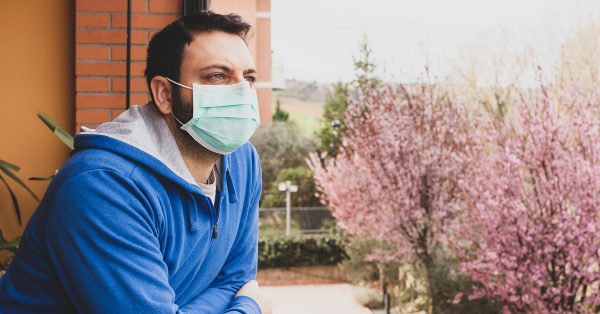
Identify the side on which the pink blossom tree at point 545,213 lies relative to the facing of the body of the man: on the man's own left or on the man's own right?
on the man's own left

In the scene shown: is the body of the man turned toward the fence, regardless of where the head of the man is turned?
no

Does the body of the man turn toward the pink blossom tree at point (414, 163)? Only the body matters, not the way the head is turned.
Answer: no

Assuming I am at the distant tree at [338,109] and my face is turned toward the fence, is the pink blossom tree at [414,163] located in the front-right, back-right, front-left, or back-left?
front-left

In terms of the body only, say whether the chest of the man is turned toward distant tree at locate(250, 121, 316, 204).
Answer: no

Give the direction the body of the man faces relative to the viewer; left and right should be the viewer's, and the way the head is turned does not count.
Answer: facing the viewer and to the right of the viewer

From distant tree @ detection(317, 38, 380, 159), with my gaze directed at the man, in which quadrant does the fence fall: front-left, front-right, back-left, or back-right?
front-right
